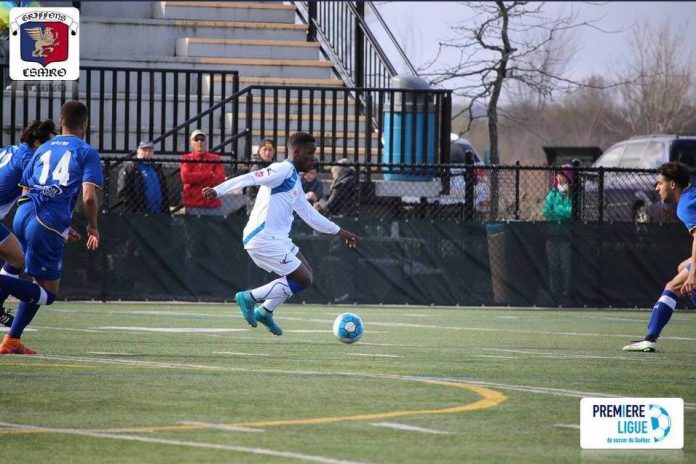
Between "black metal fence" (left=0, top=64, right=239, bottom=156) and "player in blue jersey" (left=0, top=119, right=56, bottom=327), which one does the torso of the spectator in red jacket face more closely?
the player in blue jersey

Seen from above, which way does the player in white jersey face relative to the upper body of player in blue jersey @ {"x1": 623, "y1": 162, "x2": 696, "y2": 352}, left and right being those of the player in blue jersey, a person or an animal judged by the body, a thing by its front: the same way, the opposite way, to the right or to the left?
the opposite way

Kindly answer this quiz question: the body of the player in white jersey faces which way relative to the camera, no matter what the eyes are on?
to the viewer's right

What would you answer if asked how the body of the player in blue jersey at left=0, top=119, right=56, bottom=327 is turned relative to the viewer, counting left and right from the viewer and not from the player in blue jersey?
facing away from the viewer and to the right of the viewer

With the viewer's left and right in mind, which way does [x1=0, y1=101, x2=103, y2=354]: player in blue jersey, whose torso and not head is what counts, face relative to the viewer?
facing away from the viewer and to the right of the viewer

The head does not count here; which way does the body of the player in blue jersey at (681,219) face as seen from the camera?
to the viewer's left

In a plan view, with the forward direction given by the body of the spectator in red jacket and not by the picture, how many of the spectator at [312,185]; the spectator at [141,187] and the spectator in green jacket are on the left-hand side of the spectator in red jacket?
2
